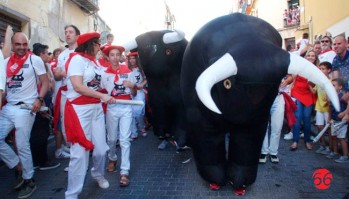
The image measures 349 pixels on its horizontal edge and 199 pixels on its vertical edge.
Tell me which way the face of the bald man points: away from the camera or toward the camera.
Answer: toward the camera

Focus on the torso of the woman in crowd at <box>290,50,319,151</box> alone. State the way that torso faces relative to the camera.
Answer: toward the camera

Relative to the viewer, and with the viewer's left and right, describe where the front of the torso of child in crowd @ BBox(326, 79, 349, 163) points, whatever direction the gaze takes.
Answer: facing to the left of the viewer

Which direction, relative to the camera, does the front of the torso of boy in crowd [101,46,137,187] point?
toward the camera

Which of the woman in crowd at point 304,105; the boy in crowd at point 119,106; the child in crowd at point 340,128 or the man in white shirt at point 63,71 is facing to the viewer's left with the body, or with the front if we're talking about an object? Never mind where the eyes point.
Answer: the child in crowd

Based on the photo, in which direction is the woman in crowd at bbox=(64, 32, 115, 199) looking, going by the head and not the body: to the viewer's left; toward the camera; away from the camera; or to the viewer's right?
to the viewer's right
